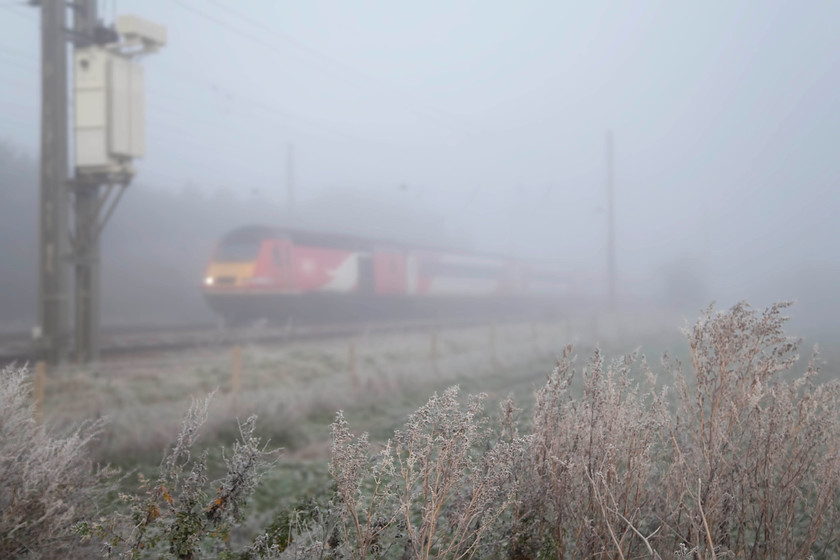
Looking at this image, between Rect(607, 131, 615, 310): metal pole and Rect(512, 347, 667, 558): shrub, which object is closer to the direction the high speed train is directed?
the shrub

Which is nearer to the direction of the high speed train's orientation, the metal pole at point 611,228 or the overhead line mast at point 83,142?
the overhead line mast

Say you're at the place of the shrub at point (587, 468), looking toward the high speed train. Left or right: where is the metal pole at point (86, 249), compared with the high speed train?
left

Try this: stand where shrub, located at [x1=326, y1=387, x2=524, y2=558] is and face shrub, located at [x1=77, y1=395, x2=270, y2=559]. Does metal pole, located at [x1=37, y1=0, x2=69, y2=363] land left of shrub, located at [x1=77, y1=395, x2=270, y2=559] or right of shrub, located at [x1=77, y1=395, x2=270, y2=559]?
right

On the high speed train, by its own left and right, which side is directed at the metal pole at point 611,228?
back

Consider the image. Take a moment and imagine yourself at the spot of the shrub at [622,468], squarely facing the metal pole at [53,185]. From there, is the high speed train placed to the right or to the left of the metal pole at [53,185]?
right

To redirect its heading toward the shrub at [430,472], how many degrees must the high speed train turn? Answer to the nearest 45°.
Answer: approximately 45° to its left

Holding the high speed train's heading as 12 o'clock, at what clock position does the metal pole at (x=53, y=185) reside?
The metal pole is roughly at 11 o'clock from the high speed train.

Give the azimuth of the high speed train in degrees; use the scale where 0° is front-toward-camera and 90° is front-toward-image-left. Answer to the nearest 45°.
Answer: approximately 45°

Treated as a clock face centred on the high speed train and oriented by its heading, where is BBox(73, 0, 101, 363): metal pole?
The metal pole is roughly at 11 o'clock from the high speed train.

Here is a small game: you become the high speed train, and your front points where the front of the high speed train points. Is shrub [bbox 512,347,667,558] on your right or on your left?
on your left
